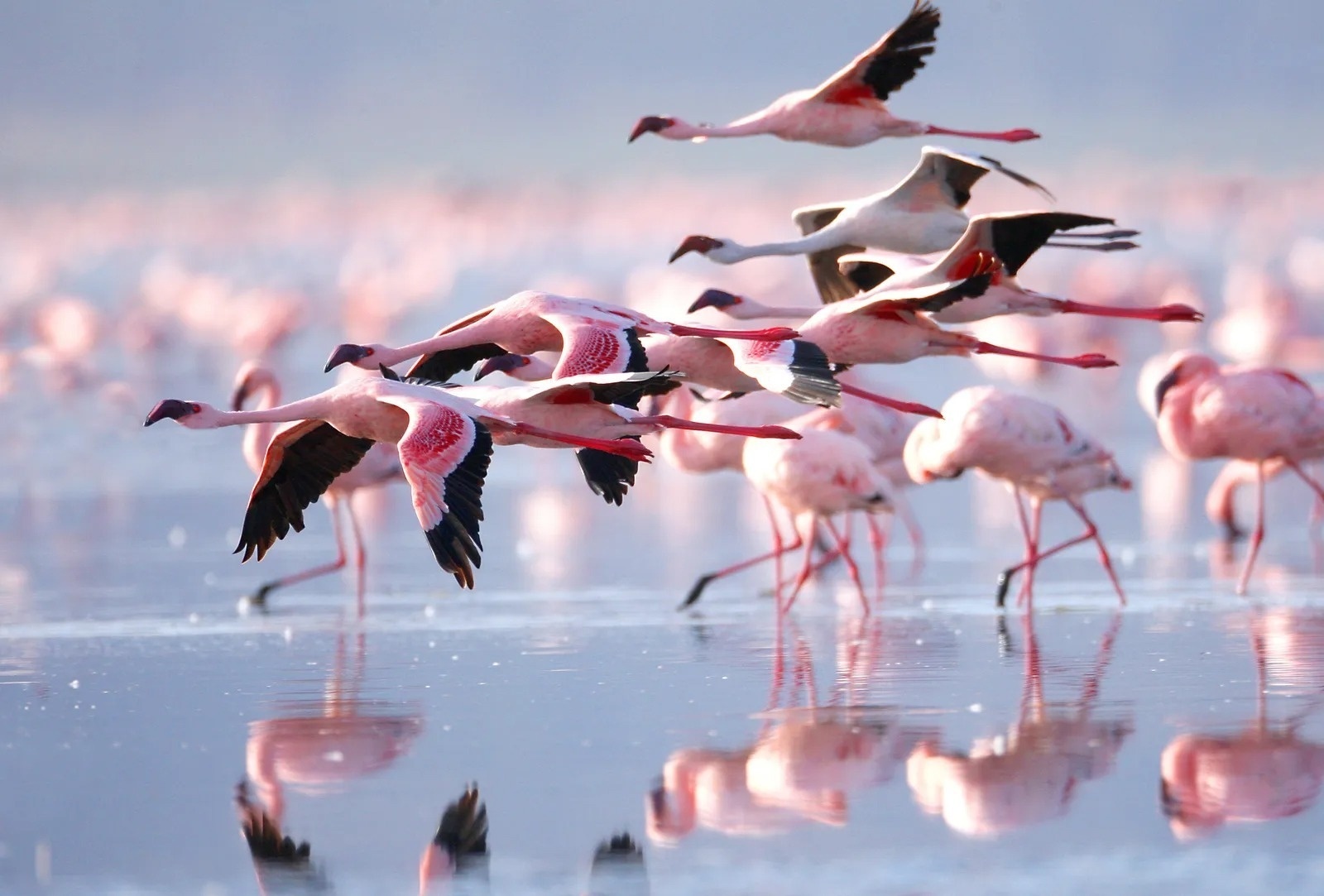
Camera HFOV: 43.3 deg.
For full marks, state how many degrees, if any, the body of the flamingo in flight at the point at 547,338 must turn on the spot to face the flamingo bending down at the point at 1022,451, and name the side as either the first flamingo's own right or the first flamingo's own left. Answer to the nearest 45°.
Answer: approximately 135° to the first flamingo's own right

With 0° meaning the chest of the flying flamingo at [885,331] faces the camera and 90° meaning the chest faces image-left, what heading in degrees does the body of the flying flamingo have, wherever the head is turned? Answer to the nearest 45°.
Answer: approximately 90°

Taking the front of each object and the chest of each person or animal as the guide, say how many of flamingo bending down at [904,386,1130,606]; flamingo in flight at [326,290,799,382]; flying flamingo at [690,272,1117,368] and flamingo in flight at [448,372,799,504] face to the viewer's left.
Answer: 4

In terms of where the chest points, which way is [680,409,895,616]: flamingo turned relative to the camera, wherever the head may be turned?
to the viewer's left

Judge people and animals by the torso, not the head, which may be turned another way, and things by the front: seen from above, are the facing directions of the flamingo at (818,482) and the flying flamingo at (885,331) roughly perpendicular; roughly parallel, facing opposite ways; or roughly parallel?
roughly parallel

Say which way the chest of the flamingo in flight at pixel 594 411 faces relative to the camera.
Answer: to the viewer's left

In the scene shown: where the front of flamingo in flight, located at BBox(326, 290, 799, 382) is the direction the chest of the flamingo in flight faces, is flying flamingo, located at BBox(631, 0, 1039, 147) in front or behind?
behind

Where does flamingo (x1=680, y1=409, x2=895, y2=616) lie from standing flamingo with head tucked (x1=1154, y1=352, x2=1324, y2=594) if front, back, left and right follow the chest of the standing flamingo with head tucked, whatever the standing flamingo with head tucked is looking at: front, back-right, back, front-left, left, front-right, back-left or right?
front-left

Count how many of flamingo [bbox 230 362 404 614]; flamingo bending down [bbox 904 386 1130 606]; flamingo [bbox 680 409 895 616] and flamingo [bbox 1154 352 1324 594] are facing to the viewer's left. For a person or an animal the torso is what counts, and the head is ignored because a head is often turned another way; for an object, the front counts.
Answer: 4

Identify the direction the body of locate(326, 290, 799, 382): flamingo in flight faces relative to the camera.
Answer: to the viewer's left

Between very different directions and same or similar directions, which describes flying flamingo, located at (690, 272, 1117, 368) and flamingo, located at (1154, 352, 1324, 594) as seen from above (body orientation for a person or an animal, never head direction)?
same or similar directions
